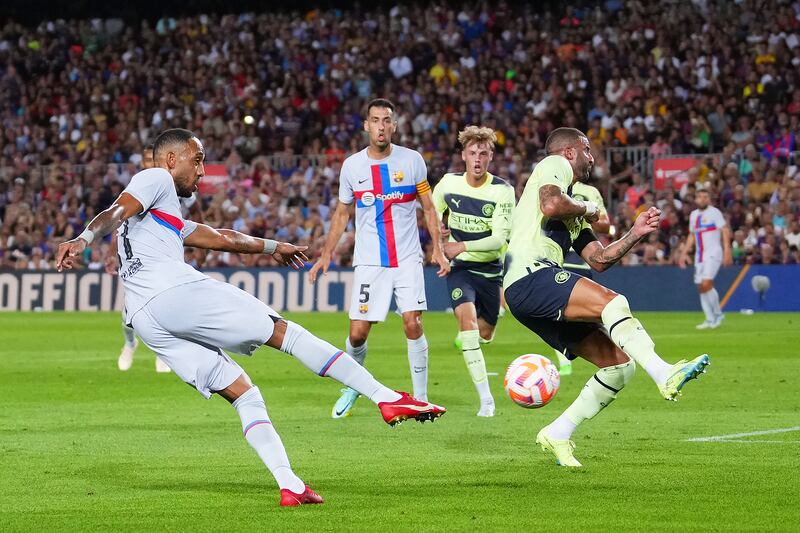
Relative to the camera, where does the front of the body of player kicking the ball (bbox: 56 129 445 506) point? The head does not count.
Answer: to the viewer's right

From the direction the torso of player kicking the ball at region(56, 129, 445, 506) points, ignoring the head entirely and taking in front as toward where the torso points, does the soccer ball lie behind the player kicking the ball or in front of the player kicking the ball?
in front

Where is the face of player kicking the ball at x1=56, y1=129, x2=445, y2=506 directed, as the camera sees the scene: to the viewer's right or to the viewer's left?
to the viewer's right
